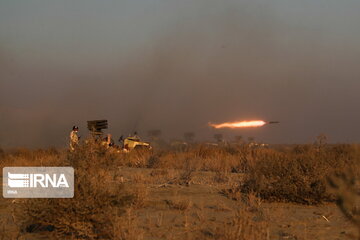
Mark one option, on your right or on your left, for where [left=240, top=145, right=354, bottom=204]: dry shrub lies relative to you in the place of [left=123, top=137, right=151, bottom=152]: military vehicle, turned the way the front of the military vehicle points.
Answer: on your right

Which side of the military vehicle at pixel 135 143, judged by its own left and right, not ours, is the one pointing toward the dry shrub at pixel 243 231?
right

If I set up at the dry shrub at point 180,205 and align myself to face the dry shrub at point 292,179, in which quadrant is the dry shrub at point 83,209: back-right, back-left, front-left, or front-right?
back-right

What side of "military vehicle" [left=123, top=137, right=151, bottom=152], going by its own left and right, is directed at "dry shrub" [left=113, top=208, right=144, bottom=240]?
right

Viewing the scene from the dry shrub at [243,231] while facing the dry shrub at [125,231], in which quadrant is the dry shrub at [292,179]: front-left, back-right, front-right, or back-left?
back-right

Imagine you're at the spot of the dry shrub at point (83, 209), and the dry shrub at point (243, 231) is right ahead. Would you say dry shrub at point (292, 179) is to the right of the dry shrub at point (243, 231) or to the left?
left

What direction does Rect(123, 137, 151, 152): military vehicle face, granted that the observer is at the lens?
facing to the right of the viewer

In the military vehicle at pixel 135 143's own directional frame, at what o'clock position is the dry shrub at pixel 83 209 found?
The dry shrub is roughly at 3 o'clock from the military vehicle.
